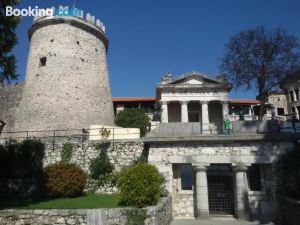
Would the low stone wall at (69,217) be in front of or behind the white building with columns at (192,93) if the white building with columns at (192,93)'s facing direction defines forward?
in front

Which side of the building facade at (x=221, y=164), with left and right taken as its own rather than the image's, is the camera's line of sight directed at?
front

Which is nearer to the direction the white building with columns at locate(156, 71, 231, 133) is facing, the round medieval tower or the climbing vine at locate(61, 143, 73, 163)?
the climbing vine

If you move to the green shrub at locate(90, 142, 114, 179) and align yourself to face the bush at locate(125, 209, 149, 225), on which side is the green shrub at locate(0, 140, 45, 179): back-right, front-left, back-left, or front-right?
back-right

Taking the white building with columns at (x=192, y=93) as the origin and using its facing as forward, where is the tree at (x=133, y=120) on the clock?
The tree is roughly at 4 o'clock from the white building with columns.

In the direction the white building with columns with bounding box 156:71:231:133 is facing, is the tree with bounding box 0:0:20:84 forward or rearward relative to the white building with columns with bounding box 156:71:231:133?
forward

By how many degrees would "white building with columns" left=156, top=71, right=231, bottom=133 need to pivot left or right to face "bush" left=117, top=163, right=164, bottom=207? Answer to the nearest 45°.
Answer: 0° — it already faces it

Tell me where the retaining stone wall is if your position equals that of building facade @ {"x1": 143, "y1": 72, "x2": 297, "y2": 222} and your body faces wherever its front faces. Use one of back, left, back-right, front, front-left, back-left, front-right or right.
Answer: right

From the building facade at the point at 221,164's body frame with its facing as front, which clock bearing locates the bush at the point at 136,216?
The bush is roughly at 1 o'clock from the building facade.

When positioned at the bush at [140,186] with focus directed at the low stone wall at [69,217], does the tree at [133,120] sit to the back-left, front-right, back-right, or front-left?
back-right

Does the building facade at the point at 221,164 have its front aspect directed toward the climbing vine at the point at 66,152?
no

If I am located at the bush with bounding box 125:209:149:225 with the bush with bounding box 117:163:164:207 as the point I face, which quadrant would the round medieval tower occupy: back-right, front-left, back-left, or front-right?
front-left

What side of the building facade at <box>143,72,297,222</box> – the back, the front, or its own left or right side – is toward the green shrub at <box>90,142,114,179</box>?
right
